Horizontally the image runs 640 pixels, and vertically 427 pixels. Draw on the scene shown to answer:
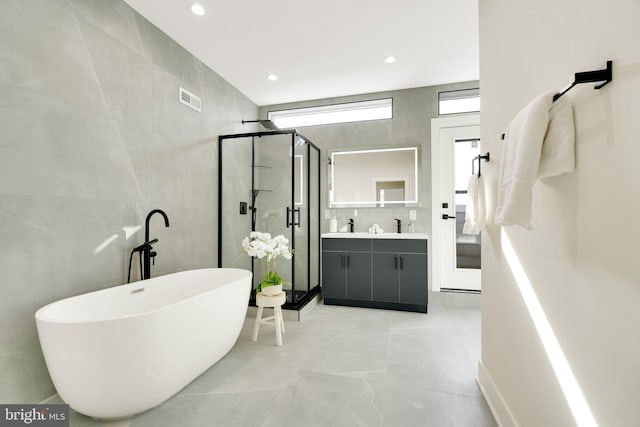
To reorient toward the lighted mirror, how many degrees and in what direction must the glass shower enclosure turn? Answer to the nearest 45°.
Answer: approximately 45° to its left

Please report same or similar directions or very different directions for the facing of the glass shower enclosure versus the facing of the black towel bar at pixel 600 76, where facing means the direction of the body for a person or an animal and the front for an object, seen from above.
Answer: very different directions

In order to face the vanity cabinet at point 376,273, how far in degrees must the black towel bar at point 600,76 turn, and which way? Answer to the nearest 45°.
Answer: approximately 45° to its right

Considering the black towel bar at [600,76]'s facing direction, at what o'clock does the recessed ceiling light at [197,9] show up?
The recessed ceiling light is roughly at 12 o'clock from the black towel bar.

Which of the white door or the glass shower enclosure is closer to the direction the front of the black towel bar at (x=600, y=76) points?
the glass shower enclosure

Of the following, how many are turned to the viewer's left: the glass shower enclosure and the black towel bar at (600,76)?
1

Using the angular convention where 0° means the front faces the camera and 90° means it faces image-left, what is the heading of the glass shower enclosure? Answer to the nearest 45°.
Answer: approximately 315°

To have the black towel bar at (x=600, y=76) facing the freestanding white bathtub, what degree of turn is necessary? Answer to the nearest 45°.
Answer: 0° — it already faces it

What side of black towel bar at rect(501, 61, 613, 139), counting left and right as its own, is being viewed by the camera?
left
